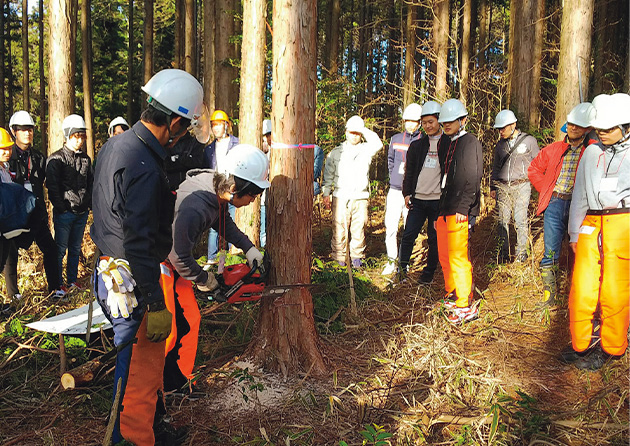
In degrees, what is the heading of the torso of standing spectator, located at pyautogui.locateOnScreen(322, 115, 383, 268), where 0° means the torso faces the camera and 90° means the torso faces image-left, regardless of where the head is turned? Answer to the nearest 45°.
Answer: approximately 0°

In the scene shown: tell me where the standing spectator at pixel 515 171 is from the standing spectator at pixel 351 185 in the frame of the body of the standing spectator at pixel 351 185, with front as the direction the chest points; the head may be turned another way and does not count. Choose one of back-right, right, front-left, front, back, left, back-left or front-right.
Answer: left

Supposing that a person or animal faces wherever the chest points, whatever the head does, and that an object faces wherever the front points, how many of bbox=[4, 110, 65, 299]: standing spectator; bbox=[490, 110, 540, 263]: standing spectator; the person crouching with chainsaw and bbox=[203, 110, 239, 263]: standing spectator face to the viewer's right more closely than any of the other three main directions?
1

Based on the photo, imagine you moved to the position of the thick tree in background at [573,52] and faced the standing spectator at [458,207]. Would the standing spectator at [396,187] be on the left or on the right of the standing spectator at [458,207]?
right

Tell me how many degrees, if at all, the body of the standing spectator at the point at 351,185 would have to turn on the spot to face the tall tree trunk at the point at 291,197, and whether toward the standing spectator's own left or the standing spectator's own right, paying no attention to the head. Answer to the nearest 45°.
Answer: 0° — they already face it

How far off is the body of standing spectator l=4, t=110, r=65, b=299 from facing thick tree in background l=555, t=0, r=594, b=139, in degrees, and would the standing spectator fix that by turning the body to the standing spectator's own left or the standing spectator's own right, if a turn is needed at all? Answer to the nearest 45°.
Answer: approximately 90° to the standing spectator's own left

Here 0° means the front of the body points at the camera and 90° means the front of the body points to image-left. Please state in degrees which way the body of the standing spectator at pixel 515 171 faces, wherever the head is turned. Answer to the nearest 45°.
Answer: approximately 45°

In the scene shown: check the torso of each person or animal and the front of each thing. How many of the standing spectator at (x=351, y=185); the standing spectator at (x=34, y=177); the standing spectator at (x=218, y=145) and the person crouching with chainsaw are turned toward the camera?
3

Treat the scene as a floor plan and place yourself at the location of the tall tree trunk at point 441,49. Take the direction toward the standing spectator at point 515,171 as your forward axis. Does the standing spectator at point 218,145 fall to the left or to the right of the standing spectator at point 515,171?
right

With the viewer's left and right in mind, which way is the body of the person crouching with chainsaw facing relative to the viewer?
facing to the right of the viewer
